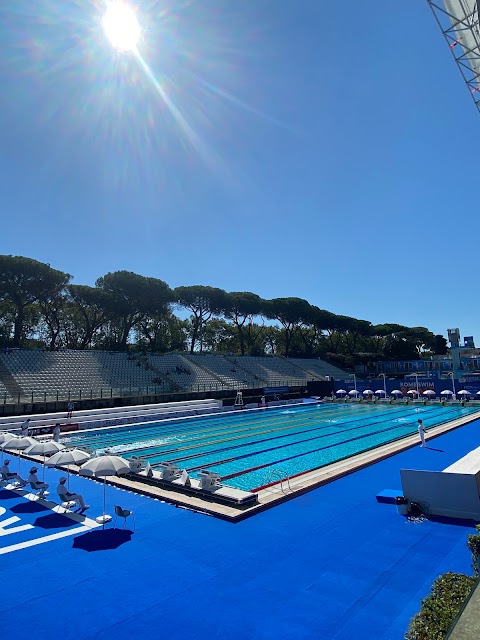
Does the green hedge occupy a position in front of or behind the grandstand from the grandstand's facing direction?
in front

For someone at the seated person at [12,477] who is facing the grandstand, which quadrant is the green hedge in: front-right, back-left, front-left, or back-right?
back-right

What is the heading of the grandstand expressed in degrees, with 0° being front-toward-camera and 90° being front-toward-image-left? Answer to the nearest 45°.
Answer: approximately 315°

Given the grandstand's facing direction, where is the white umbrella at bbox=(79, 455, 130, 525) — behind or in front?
in front

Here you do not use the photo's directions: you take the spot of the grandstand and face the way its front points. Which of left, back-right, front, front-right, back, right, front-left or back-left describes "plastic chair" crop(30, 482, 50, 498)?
front-right

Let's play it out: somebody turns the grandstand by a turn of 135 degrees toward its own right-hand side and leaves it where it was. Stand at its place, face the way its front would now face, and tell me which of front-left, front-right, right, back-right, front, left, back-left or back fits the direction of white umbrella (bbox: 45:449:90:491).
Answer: left

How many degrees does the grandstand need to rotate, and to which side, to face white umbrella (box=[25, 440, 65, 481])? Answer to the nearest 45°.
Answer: approximately 45° to its right

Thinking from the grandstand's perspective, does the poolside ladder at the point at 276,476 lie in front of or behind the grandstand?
in front
